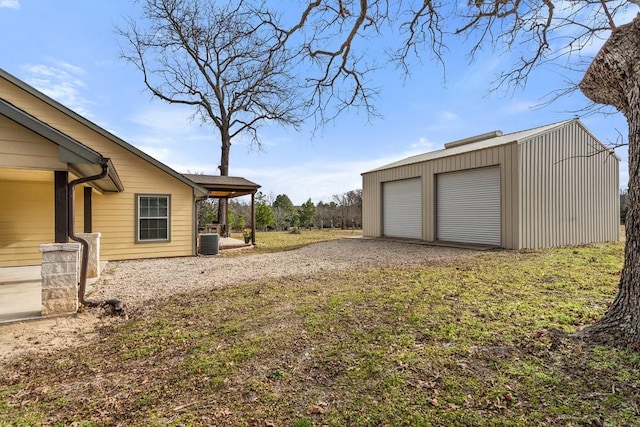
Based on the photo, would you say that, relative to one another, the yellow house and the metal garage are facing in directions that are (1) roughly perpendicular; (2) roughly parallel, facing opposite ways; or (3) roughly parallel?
roughly perpendicular

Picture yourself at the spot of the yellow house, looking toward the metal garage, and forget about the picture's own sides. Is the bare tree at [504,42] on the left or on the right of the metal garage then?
right

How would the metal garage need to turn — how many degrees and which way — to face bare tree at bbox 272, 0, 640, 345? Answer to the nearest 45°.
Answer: approximately 45° to its left

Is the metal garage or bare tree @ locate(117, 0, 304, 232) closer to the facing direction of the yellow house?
the metal garage

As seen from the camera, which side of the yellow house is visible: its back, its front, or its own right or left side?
front

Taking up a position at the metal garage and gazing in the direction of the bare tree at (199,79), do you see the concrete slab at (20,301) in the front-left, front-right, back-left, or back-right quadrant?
front-left

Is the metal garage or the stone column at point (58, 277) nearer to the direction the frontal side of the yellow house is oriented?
the stone column

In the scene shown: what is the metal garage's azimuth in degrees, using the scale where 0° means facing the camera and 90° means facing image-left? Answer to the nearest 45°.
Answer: approximately 45°

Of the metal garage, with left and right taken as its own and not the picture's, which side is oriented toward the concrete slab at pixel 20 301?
front

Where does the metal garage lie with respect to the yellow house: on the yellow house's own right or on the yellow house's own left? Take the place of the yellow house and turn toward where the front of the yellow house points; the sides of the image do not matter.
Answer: on the yellow house's own left

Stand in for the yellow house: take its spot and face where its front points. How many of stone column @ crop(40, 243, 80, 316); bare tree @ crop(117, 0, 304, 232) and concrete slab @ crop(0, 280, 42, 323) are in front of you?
2

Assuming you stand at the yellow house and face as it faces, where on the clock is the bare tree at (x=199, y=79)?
The bare tree is roughly at 7 o'clock from the yellow house.

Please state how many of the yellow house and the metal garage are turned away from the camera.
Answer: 0

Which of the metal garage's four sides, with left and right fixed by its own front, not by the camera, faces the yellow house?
front

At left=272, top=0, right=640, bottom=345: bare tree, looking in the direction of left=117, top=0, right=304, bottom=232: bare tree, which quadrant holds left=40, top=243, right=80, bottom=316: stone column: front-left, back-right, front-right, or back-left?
front-left

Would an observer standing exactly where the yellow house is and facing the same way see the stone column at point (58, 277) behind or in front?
in front
